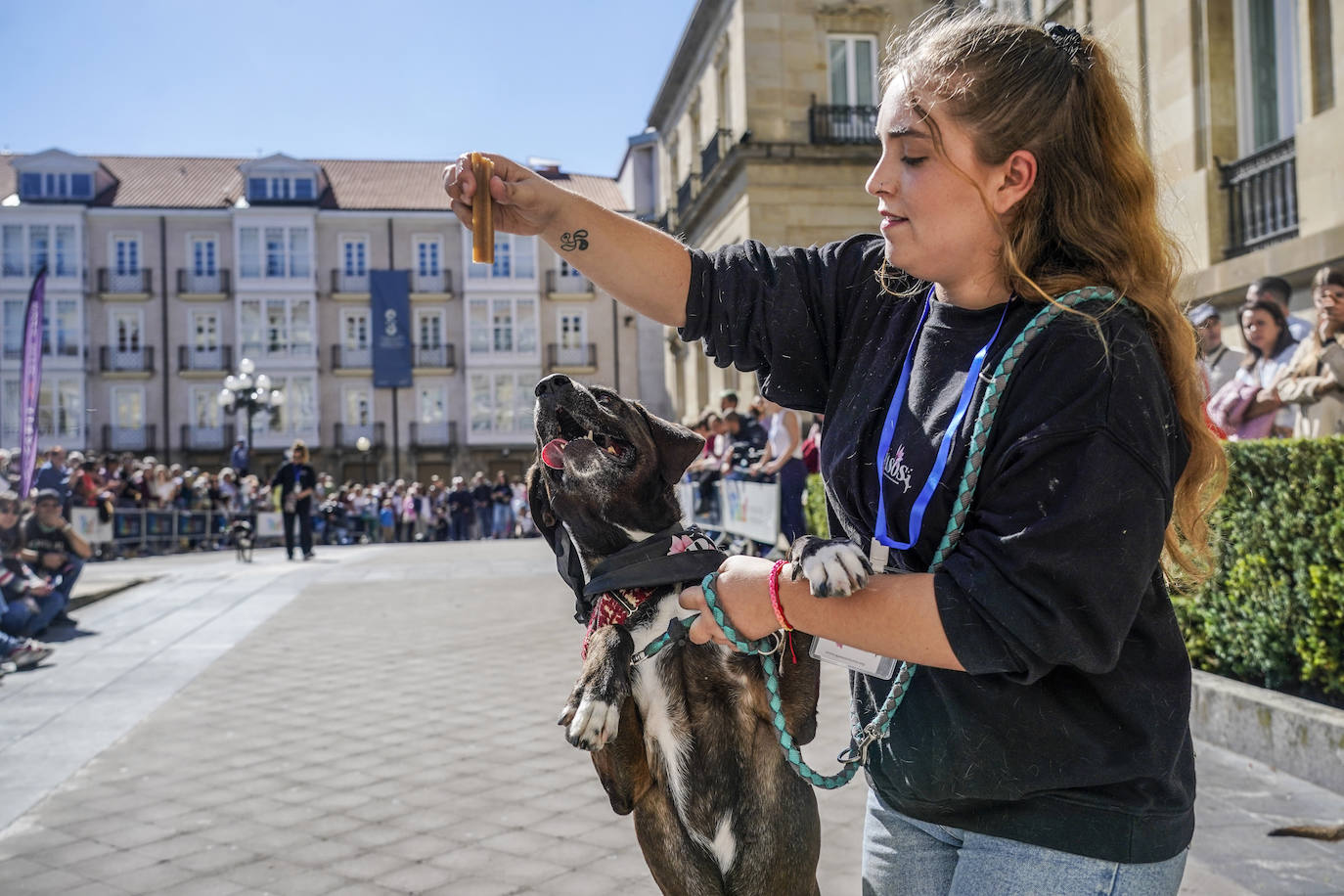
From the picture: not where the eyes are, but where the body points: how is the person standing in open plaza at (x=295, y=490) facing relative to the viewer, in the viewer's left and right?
facing the viewer

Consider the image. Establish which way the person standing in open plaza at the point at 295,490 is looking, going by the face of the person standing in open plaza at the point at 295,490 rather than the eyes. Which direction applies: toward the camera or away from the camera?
toward the camera

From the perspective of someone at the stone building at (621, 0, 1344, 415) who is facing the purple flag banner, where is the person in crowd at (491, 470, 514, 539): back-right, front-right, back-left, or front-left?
front-right

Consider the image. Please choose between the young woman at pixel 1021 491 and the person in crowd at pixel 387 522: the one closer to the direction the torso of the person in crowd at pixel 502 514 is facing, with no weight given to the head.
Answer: the young woman

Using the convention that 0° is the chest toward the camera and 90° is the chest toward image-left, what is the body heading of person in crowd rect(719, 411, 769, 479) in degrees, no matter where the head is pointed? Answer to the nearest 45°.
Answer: approximately 45°

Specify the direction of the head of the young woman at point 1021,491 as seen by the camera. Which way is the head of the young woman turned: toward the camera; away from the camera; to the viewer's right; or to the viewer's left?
to the viewer's left

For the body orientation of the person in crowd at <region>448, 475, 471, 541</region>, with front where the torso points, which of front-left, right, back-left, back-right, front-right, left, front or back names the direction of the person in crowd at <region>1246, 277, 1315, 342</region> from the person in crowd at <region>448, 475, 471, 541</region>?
front

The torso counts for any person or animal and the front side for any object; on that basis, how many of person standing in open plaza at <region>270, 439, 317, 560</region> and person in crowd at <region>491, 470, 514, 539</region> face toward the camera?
2

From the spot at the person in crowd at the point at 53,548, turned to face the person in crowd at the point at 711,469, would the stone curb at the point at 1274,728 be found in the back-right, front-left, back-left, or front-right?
front-right

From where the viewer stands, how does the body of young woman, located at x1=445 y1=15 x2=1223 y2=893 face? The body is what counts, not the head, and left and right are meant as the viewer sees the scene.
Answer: facing the viewer and to the left of the viewer
